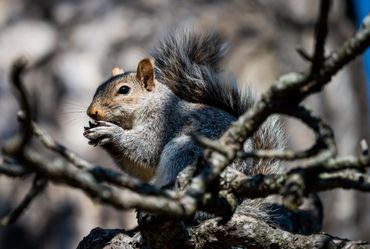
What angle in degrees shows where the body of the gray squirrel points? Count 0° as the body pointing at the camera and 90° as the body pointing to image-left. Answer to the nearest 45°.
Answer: approximately 90°
